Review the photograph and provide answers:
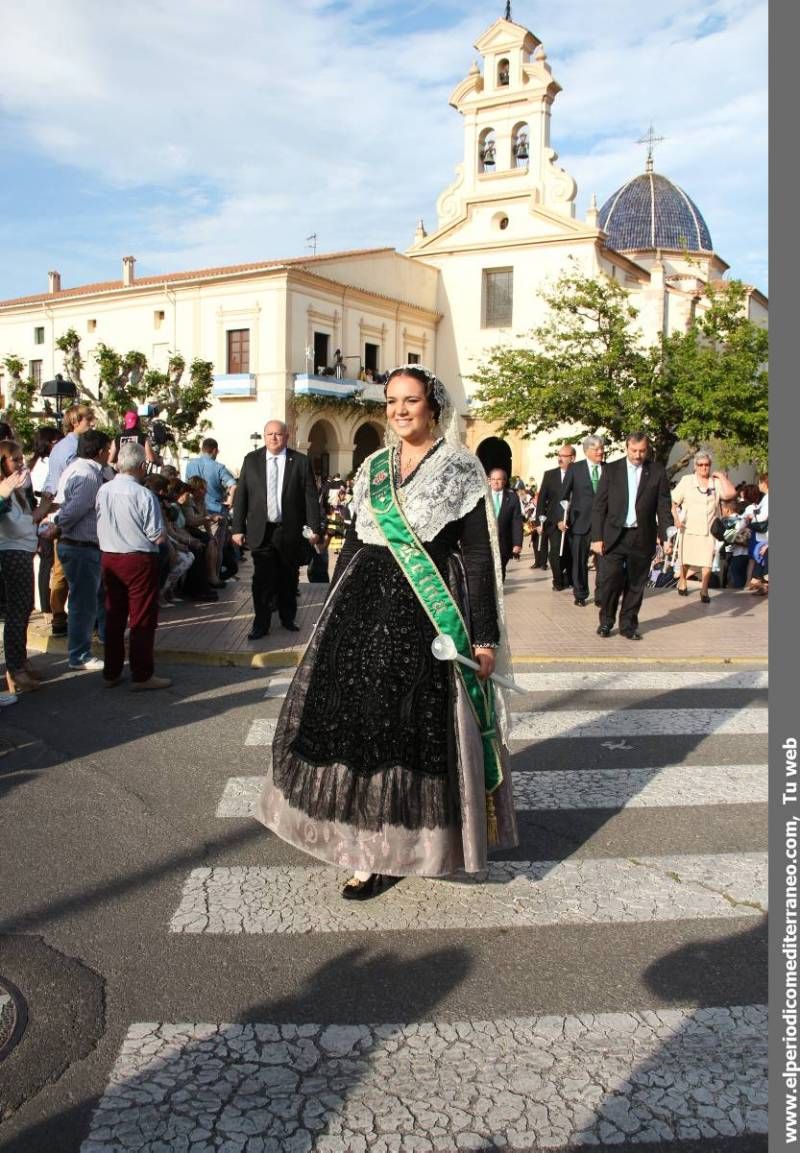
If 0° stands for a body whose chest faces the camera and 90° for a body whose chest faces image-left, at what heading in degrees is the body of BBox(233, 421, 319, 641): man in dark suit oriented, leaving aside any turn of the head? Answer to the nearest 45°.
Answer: approximately 0°

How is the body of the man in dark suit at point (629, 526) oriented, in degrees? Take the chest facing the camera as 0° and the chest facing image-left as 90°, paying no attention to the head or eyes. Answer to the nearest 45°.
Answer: approximately 0°

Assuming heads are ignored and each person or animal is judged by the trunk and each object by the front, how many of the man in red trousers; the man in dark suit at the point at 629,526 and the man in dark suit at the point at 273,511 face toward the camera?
2

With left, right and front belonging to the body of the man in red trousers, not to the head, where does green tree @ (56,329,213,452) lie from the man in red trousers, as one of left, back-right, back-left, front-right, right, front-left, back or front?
front-left

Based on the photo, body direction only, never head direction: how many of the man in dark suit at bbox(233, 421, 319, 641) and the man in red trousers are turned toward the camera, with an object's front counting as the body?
1

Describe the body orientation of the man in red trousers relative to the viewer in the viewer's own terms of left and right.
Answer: facing away from the viewer and to the right of the viewer

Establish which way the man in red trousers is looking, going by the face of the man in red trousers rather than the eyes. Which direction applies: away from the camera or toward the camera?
away from the camera

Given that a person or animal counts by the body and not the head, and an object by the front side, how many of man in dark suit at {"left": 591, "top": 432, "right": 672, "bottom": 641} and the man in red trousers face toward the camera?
1

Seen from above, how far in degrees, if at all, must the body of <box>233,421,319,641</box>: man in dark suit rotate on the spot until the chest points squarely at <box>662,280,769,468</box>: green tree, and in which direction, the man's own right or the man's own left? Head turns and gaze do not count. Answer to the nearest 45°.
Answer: approximately 135° to the man's own left

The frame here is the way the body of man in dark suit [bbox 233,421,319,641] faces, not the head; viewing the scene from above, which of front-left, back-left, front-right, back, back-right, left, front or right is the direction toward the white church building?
back
